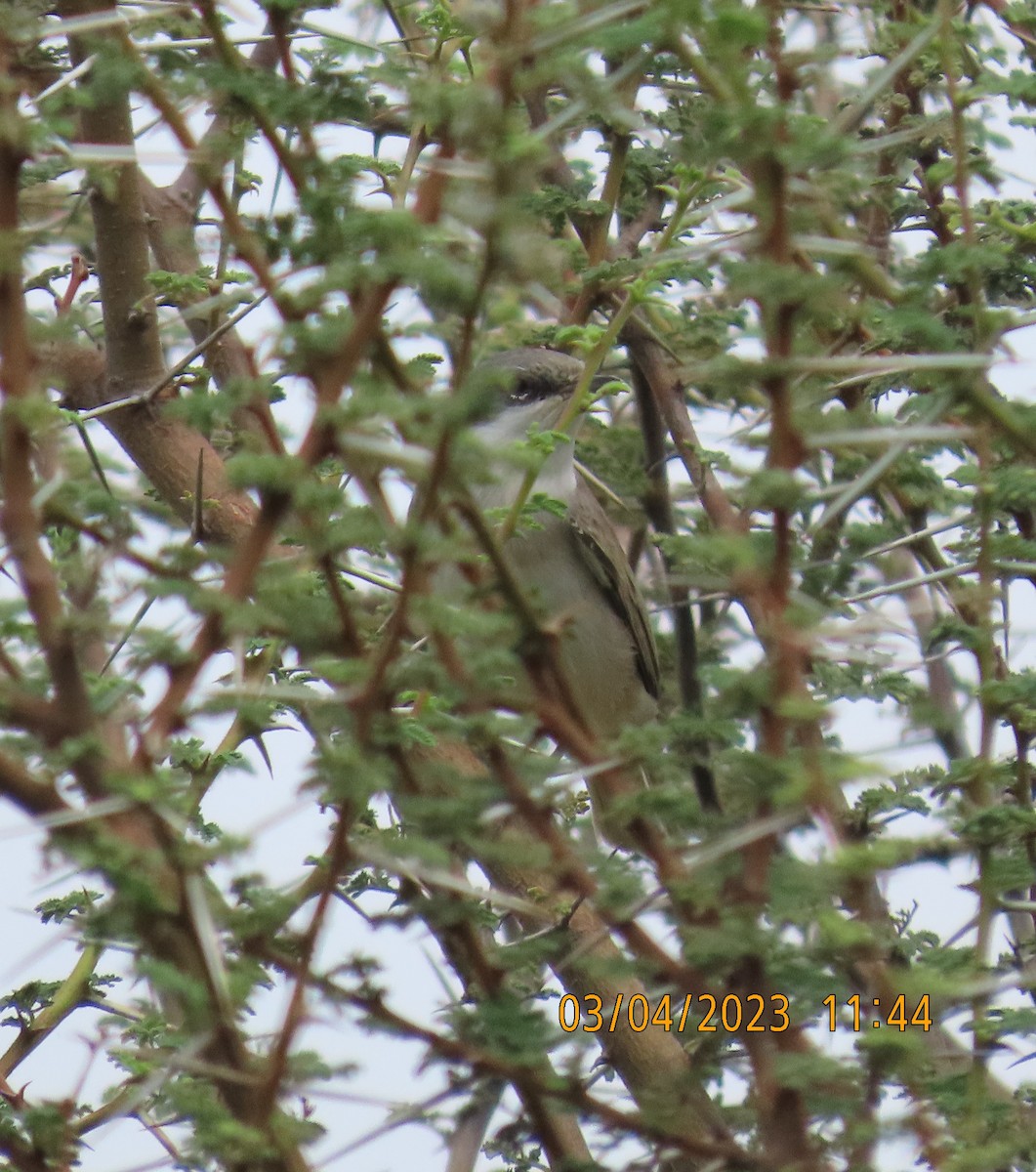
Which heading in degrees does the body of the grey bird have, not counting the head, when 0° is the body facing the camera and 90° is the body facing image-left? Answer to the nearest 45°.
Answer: approximately 45°
